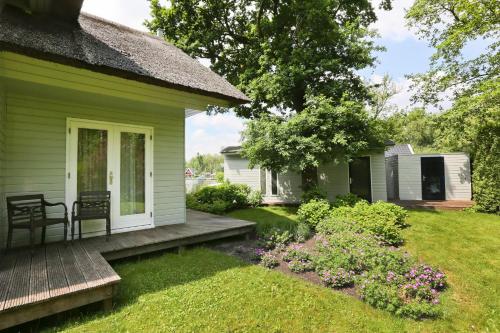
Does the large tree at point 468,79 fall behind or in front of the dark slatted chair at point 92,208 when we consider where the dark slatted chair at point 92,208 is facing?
behind

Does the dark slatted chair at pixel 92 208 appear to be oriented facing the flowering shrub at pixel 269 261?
no

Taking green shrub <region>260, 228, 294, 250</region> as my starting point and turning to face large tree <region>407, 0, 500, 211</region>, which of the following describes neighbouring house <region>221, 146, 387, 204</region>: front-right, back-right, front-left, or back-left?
front-left

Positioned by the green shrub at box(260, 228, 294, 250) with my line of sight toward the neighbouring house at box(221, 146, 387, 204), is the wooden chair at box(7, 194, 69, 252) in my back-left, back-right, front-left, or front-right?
back-left

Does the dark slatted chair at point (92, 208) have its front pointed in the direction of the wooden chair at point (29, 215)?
no

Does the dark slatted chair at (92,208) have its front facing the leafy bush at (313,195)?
no
